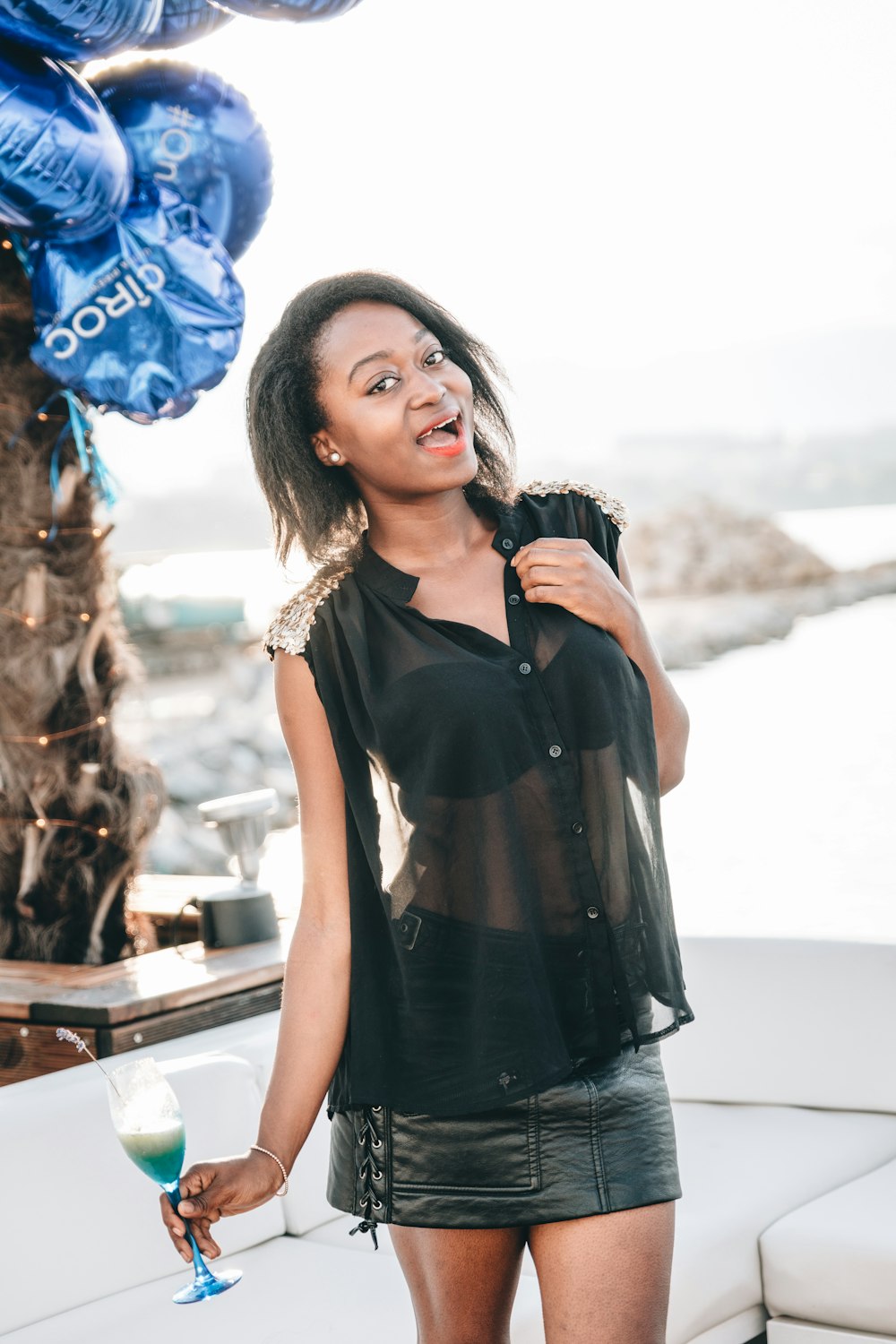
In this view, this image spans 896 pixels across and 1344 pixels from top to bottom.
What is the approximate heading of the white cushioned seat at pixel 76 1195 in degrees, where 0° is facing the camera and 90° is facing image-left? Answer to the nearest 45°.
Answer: approximately 315°

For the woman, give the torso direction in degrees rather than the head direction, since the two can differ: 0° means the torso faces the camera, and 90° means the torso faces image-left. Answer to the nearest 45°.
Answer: approximately 315°

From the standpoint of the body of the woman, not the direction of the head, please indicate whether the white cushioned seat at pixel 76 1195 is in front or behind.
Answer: behind

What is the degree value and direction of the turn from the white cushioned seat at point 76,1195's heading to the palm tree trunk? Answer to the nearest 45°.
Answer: approximately 135° to its left

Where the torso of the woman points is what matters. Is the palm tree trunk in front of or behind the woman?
behind

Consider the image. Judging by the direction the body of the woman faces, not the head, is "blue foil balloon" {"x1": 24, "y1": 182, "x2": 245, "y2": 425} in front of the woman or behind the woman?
behind

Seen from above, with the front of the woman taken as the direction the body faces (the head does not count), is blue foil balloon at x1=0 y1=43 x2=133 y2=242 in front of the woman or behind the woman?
behind
